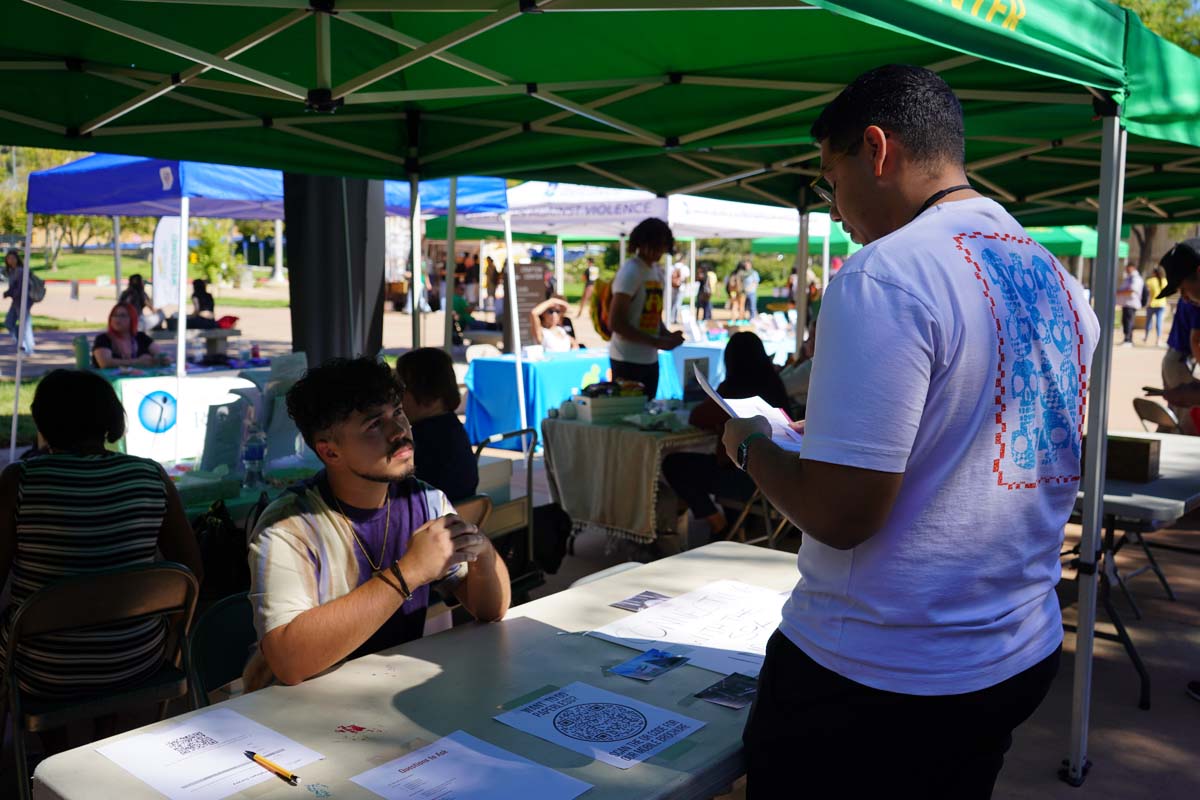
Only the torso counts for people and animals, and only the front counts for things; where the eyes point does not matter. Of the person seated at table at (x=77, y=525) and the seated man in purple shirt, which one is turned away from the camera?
the person seated at table

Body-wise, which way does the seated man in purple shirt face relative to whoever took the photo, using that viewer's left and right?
facing the viewer and to the right of the viewer

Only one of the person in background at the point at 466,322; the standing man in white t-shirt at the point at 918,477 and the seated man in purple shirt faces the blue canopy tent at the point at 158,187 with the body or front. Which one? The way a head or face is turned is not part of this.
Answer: the standing man in white t-shirt

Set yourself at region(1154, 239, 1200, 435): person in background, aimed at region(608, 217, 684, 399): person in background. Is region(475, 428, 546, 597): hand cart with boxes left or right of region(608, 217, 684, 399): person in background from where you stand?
left

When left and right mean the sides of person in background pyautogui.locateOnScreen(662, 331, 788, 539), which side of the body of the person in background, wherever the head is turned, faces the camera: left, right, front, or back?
left

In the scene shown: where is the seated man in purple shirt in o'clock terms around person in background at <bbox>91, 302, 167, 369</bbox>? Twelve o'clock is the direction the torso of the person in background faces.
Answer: The seated man in purple shirt is roughly at 12 o'clock from the person in background.

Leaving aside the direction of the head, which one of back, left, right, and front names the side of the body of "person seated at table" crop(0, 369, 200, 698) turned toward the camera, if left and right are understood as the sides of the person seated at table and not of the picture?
back

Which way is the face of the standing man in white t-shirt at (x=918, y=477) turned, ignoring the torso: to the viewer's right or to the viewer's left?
to the viewer's left

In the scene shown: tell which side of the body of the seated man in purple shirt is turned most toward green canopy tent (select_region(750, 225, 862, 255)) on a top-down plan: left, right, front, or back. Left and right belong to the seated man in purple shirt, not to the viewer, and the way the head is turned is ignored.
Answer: left

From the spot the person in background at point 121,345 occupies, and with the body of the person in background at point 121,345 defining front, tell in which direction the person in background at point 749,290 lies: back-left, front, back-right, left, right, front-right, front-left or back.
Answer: back-left

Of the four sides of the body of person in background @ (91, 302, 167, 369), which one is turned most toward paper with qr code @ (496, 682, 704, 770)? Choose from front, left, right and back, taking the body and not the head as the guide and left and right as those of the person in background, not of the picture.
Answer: front

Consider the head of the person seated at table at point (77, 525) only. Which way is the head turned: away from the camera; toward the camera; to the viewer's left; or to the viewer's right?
away from the camera

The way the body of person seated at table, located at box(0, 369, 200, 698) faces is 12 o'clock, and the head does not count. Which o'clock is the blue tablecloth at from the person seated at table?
The blue tablecloth is roughly at 1 o'clock from the person seated at table.

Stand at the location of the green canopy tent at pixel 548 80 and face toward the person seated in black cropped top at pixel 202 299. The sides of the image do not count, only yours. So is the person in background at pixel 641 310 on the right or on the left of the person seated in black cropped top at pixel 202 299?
right
